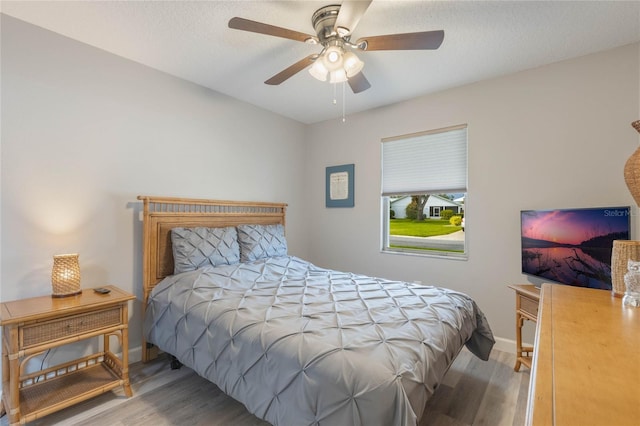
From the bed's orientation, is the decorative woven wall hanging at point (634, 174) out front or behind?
out front

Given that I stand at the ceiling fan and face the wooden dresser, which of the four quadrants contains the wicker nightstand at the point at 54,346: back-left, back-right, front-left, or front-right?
back-right

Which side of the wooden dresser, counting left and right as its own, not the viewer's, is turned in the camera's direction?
left

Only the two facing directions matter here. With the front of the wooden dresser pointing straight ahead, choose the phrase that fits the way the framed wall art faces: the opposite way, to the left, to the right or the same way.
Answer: to the left

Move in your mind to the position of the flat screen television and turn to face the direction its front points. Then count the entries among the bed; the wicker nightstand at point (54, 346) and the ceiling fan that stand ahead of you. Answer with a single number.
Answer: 3

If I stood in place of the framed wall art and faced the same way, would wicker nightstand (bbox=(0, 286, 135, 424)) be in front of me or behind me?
in front

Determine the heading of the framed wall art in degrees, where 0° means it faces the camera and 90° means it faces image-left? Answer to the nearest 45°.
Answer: approximately 45°

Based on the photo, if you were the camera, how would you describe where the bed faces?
facing the viewer and to the right of the viewer

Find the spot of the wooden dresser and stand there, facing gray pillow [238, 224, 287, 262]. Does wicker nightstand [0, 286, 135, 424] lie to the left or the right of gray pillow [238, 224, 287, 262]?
left

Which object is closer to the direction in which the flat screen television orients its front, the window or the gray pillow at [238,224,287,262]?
the gray pillow
